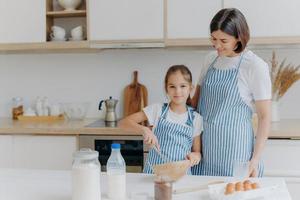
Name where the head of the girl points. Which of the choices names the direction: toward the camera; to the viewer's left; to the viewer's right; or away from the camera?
toward the camera

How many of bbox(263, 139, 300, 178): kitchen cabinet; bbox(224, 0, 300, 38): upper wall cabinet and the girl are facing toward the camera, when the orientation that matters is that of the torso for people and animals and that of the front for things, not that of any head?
3

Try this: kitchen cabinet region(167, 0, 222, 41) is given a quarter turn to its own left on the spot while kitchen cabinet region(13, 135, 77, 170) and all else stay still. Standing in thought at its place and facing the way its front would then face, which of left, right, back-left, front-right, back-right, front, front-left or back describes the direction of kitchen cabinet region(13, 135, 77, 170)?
back

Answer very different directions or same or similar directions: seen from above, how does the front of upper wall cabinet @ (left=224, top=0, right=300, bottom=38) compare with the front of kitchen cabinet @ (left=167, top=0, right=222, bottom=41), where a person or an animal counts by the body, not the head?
same or similar directions

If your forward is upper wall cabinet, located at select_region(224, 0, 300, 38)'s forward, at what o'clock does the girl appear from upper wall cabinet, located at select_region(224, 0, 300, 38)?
The girl is roughly at 1 o'clock from the upper wall cabinet.

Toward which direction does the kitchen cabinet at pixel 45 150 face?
toward the camera

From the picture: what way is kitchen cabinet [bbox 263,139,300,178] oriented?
toward the camera

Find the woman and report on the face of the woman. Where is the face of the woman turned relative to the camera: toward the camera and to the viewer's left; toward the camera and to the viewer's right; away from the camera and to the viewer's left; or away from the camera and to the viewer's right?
toward the camera and to the viewer's left

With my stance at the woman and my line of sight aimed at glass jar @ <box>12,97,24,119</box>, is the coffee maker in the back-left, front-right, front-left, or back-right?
front-right

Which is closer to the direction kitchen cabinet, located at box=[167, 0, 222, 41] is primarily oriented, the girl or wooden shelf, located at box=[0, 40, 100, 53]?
the girl

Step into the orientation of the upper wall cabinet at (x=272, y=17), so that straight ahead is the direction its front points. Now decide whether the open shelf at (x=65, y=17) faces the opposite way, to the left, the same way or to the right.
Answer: the same way

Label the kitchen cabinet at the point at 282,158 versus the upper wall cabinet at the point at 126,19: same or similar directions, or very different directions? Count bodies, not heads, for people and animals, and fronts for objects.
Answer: same or similar directions

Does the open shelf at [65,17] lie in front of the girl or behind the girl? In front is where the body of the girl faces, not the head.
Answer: behind

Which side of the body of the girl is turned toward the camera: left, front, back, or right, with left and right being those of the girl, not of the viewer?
front

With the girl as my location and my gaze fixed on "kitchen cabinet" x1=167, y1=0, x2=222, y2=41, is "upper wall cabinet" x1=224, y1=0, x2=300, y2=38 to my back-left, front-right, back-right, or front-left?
front-right
